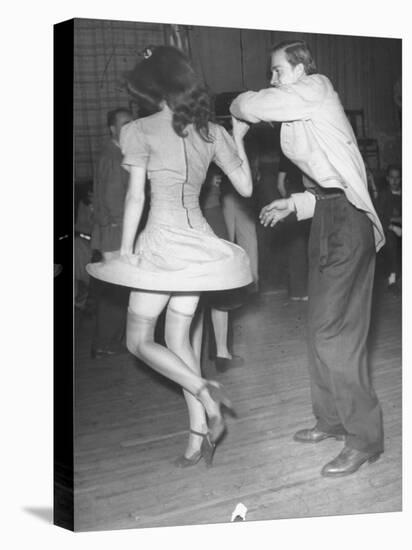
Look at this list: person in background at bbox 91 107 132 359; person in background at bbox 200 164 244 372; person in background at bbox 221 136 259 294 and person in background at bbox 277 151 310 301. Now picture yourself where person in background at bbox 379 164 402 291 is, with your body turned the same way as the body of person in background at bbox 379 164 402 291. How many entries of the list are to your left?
0

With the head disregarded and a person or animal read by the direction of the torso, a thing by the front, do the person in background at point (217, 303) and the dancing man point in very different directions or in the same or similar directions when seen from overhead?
very different directions

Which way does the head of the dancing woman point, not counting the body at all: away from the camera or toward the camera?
away from the camera

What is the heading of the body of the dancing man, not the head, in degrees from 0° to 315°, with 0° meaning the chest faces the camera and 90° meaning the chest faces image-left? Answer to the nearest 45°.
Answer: approximately 90°

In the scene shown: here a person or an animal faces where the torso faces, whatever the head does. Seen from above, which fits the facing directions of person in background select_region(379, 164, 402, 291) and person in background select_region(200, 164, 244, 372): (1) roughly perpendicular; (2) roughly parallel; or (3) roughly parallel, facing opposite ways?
roughly perpendicular

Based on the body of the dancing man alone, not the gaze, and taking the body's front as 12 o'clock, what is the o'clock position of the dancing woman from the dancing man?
The dancing woman is roughly at 11 o'clock from the dancing man.

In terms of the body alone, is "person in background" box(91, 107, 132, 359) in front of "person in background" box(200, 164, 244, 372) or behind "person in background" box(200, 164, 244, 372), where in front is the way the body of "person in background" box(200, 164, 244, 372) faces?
behind

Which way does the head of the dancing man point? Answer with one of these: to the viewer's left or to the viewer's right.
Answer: to the viewer's left
